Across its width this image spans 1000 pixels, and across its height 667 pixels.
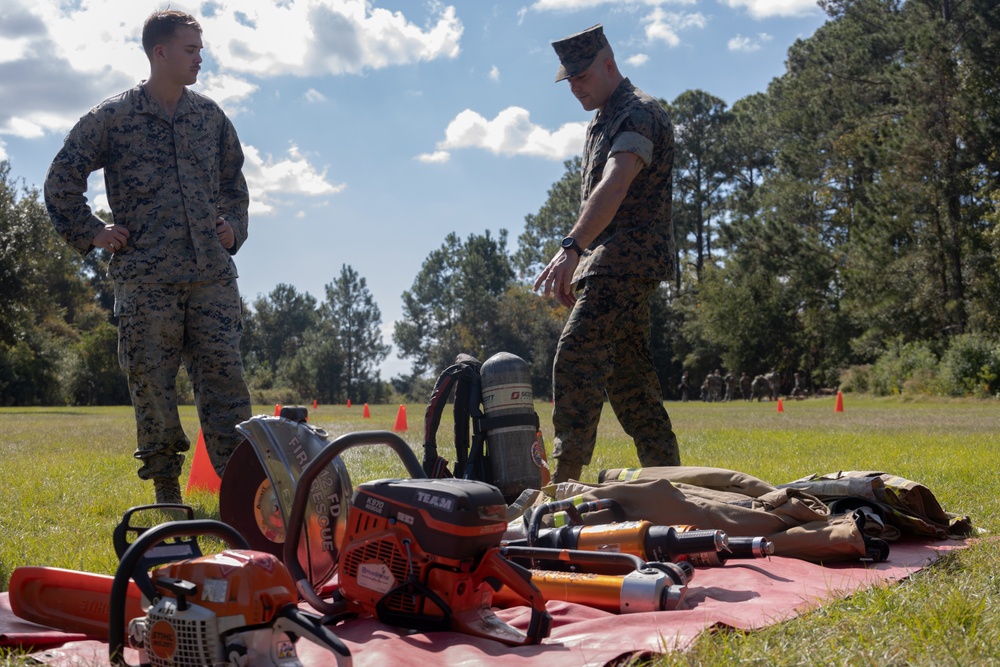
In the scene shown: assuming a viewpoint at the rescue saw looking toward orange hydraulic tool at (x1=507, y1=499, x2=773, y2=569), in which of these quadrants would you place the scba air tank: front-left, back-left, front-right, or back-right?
front-left

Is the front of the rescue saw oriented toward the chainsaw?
no

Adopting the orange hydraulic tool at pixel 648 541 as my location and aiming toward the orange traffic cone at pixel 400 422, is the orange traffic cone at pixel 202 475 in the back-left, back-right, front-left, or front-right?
front-left

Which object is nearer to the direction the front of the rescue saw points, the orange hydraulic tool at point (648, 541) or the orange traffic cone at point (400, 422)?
the orange traffic cone

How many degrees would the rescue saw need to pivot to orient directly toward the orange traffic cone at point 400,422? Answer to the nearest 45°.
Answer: approximately 45° to its right

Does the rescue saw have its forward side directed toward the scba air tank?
no

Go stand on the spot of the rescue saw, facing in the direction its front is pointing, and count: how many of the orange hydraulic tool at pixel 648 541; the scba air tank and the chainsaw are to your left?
1

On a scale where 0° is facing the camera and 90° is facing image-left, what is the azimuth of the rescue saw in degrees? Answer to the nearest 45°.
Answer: approximately 135°

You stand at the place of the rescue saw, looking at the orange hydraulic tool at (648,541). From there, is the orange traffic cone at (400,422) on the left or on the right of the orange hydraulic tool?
left

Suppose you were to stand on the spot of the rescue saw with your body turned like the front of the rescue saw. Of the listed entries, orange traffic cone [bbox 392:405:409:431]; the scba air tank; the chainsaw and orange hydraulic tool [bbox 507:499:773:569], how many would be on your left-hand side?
1

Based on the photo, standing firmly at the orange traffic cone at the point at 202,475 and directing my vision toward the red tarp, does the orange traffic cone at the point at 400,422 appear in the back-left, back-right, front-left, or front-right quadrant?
back-left

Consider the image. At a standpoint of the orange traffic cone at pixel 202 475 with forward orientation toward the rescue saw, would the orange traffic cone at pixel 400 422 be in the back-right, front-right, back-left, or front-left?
back-left

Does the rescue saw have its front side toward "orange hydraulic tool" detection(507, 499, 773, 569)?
no

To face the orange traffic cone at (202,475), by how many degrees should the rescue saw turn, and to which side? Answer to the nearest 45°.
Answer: approximately 45° to its right
